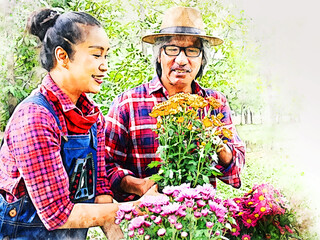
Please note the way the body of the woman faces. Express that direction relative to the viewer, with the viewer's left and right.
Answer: facing the viewer and to the right of the viewer

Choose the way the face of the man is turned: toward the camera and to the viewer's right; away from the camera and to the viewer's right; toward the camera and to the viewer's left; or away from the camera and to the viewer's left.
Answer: toward the camera and to the viewer's left

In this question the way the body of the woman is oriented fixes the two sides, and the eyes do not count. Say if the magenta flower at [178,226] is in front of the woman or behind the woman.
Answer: in front

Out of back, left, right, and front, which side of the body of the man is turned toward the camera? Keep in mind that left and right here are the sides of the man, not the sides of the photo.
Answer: front

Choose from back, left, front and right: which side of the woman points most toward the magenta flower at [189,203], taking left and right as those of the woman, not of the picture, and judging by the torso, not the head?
front

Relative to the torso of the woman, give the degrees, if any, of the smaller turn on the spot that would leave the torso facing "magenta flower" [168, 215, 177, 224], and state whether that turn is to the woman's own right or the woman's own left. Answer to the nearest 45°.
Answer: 0° — they already face it

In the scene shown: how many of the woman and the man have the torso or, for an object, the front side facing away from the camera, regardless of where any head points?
0
